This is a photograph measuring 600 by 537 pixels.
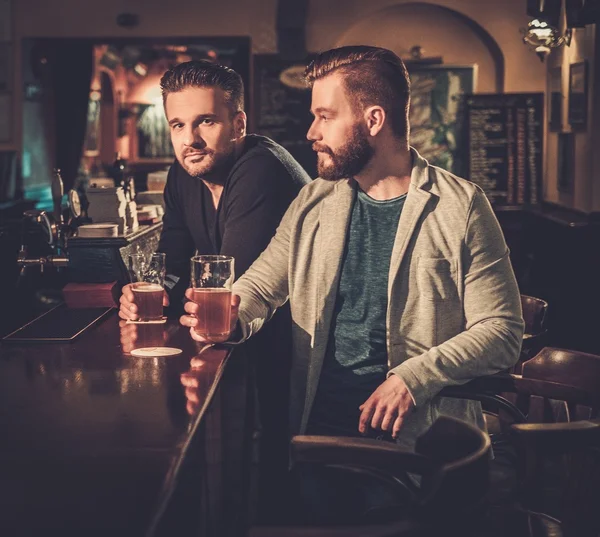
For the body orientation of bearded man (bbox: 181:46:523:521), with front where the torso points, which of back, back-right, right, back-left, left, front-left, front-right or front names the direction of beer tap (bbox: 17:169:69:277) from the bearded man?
right

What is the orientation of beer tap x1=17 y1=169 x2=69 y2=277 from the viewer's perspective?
to the viewer's left

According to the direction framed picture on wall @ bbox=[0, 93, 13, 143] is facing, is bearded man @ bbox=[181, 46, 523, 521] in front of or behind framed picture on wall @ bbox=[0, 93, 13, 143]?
in front

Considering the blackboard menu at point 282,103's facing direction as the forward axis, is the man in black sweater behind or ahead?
ahead

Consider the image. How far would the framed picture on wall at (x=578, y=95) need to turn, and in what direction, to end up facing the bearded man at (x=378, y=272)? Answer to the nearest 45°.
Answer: approximately 45° to its left

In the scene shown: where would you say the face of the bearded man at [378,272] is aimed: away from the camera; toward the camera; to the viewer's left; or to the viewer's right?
to the viewer's left

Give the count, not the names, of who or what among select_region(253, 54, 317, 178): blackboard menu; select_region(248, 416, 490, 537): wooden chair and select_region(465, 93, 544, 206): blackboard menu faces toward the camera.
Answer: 2

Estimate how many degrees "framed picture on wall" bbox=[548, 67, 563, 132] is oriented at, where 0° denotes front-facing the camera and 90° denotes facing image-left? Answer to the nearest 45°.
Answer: approximately 45°

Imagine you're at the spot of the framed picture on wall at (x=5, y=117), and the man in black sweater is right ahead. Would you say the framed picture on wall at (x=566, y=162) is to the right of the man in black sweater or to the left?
left

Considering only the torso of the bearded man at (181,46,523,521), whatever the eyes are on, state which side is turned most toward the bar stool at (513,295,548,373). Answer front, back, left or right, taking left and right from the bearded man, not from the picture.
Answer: back

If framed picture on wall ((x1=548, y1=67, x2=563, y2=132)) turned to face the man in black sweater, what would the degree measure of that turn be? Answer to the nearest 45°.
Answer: approximately 45° to its left

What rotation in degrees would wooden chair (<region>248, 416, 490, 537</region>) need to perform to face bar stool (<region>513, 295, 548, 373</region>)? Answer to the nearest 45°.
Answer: approximately 90° to its right
